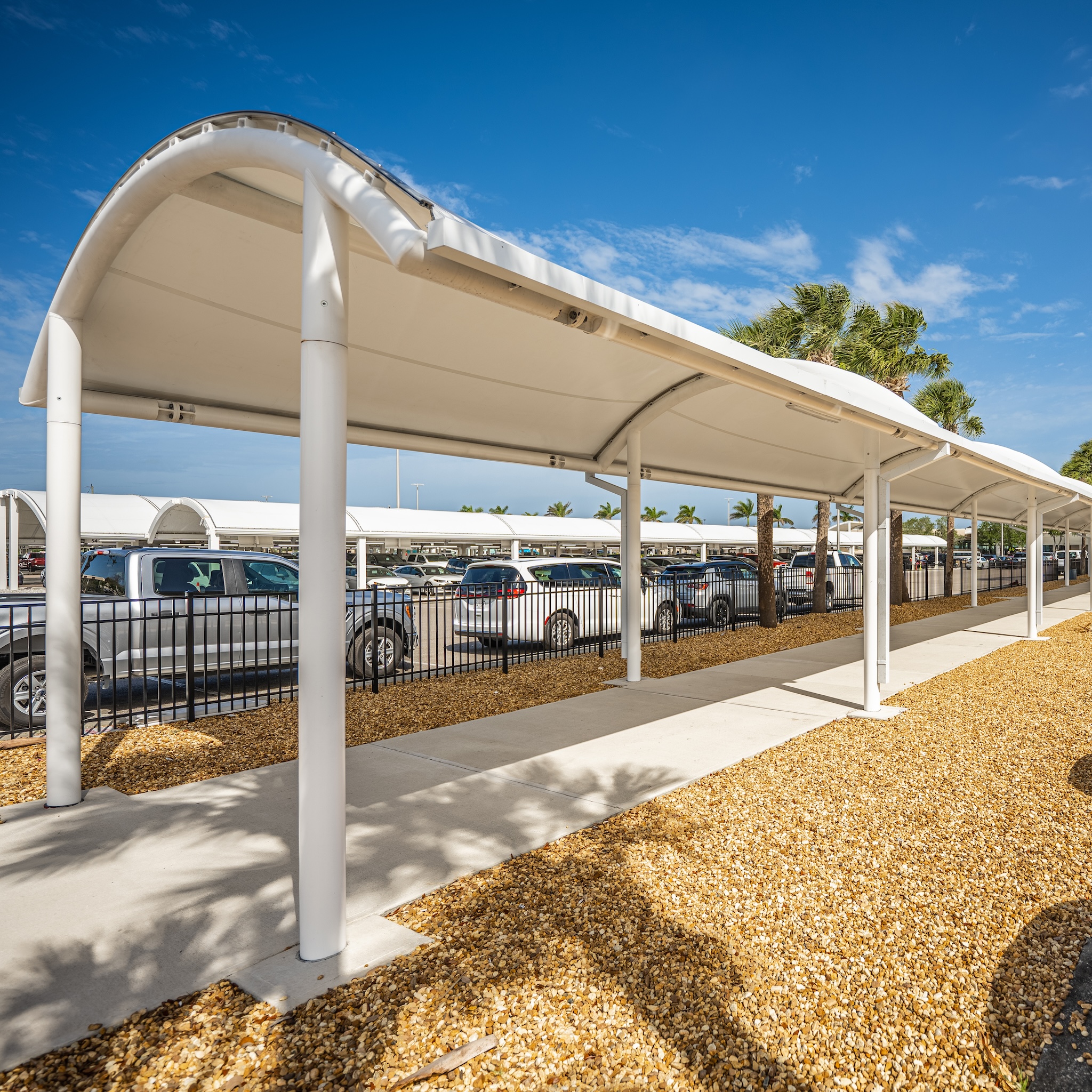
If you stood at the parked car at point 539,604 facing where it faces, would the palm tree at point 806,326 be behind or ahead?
ahead

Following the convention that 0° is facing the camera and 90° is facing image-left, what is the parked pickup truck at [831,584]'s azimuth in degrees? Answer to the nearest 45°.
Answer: approximately 225°

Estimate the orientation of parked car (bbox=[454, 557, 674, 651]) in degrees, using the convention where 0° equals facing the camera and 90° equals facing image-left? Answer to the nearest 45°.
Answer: approximately 225°

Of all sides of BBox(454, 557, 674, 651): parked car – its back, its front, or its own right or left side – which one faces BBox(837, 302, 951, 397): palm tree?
front

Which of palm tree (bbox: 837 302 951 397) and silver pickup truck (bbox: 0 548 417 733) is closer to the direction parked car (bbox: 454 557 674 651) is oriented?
the palm tree

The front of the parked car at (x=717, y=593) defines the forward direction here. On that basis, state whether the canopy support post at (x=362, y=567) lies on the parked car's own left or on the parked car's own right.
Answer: on the parked car's own left

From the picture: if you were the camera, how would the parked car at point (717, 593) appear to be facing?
facing away from the viewer and to the right of the viewer
